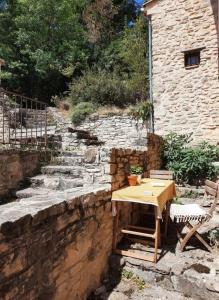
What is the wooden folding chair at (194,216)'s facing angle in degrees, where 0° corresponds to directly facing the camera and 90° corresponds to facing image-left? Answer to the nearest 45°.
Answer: approximately 90°

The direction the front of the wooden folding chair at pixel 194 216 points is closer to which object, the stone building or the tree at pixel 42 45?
the tree

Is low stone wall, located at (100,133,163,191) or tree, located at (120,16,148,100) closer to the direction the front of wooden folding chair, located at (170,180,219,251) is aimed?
the low stone wall

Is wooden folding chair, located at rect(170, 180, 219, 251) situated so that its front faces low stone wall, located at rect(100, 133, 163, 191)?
yes

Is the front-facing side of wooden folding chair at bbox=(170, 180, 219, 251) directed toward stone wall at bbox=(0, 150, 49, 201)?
yes

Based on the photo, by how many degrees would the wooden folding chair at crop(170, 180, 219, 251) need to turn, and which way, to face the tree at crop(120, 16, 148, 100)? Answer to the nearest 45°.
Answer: approximately 90° to its right

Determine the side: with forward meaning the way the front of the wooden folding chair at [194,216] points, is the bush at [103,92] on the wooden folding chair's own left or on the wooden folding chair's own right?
on the wooden folding chair's own right
